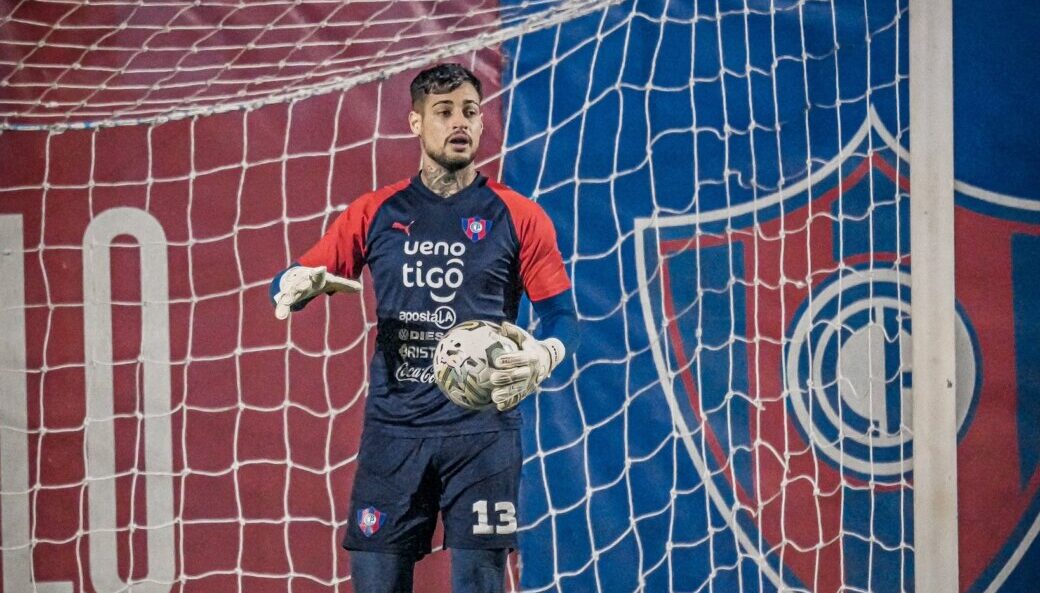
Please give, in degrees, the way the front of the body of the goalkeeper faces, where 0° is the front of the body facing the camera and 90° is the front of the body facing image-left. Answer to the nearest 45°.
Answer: approximately 0°

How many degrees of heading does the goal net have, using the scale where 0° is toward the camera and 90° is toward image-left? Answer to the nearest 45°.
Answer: approximately 0°

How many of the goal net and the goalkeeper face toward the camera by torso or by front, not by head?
2
